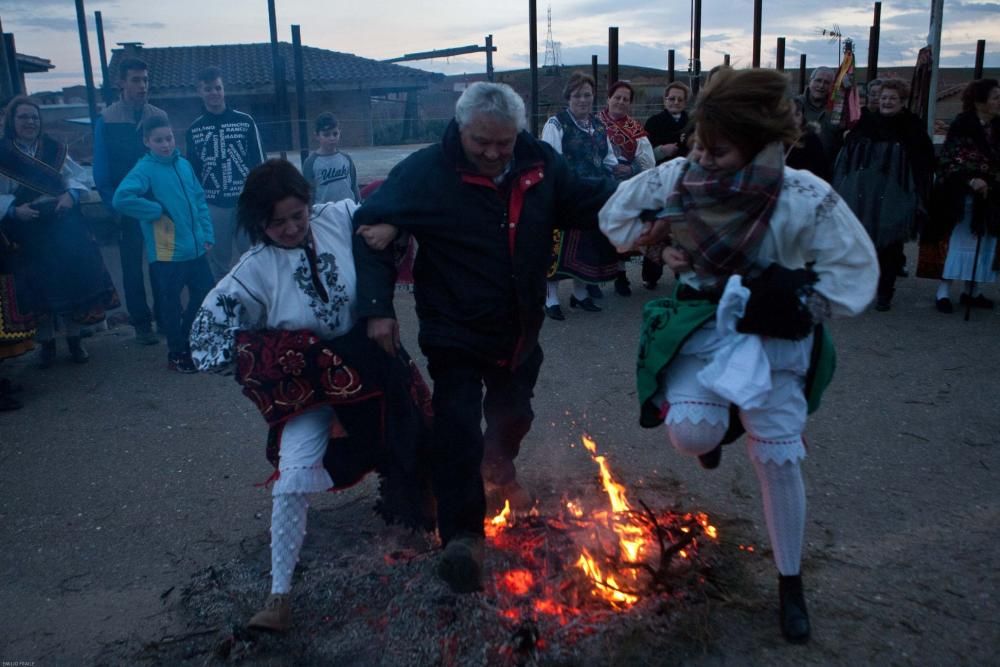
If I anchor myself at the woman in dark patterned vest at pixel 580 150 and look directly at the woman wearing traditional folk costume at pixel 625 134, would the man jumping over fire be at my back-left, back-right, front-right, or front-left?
back-right

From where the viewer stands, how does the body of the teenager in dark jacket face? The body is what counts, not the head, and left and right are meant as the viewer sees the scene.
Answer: facing the viewer and to the right of the viewer

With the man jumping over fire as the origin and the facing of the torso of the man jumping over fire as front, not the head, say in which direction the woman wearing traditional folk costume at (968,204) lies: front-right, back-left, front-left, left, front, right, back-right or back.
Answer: back-left

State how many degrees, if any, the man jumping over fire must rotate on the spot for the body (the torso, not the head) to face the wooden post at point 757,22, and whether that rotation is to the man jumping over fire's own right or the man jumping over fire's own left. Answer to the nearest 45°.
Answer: approximately 180°

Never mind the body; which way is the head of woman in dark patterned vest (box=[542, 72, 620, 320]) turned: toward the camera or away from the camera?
toward the camera

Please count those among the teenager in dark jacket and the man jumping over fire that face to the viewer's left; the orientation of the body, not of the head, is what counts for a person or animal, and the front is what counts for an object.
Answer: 0

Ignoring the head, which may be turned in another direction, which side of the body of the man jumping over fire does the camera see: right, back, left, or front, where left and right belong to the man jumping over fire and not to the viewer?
front

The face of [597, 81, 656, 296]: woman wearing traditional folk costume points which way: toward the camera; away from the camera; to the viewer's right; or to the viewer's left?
toward the camera

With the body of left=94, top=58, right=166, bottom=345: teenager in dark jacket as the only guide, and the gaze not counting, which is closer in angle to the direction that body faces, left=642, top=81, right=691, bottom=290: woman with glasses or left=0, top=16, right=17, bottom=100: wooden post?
the woman with glasses

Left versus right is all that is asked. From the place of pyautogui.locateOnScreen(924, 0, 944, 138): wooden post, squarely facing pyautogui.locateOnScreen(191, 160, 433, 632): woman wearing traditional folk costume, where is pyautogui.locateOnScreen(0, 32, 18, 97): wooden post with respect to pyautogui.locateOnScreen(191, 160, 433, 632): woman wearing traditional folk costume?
right

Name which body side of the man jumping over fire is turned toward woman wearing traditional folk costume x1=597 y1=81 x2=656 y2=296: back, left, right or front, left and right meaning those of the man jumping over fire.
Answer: back

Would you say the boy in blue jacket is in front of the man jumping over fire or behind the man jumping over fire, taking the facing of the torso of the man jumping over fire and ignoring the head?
behind
